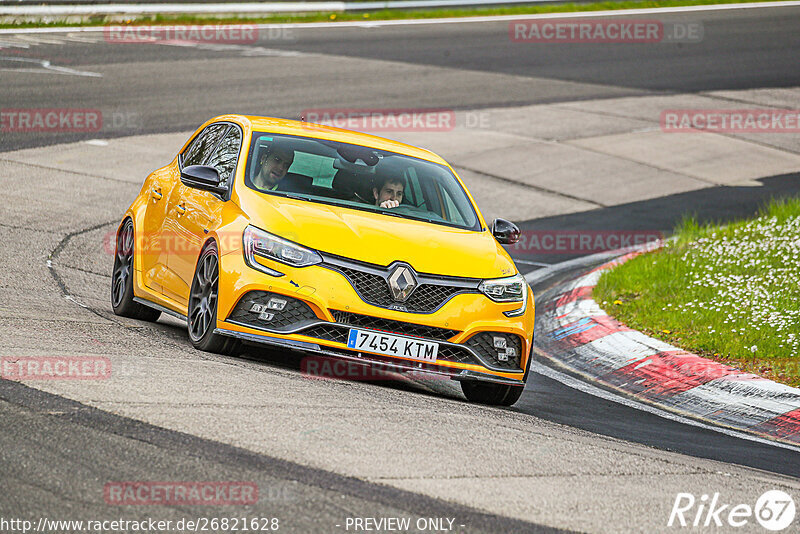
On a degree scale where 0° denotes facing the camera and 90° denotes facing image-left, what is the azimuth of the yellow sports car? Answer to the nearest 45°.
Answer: approximately 315°

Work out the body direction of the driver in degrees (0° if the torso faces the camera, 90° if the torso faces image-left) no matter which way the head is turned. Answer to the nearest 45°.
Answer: approximately 315°

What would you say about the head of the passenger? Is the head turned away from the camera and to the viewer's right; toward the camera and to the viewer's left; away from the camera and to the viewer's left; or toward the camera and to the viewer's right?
toward the camera and to the viewer's right

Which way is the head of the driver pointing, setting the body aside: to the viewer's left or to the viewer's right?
to the viewer's right
